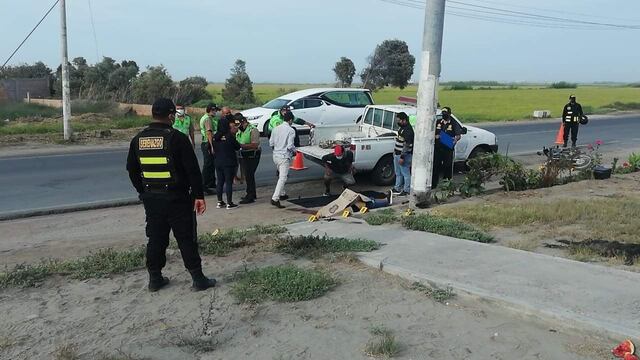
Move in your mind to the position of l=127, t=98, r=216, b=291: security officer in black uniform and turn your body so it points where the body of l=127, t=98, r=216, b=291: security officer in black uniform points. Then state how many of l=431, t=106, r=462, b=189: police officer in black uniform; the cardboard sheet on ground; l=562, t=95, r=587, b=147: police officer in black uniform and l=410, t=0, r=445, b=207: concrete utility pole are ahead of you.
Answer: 4

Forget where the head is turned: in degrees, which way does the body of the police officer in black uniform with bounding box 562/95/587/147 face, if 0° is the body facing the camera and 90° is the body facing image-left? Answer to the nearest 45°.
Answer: approximately 0°

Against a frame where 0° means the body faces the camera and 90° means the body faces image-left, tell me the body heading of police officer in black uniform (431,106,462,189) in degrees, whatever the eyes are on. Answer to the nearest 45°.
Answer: approximately 45°

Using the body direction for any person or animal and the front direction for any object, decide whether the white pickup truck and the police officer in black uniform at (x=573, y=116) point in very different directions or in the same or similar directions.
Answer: very different directions

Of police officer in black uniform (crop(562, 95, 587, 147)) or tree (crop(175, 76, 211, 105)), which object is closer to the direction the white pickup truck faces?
the police officer in black uniform

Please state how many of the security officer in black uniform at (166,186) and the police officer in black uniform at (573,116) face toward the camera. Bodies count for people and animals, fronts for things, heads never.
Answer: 1

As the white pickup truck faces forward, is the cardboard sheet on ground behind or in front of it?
behind

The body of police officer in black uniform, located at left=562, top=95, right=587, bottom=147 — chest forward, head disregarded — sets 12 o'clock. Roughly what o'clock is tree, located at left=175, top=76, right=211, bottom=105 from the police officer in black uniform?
The tree is roughly at 4 o'clock from the police officer in black uniform.

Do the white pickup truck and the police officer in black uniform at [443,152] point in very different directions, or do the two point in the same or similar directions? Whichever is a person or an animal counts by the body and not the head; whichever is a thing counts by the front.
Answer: very different directions

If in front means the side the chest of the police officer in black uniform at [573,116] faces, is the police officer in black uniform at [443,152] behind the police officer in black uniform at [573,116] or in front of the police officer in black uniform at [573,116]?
in front

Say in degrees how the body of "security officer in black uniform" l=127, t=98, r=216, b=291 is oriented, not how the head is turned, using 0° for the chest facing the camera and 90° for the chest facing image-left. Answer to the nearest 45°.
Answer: approximately 225°

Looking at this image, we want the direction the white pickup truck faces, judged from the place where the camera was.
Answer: facing away from the viewer and to the right of the viewer

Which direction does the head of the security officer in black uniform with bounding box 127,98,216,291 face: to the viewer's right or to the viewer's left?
to the viewer's right
